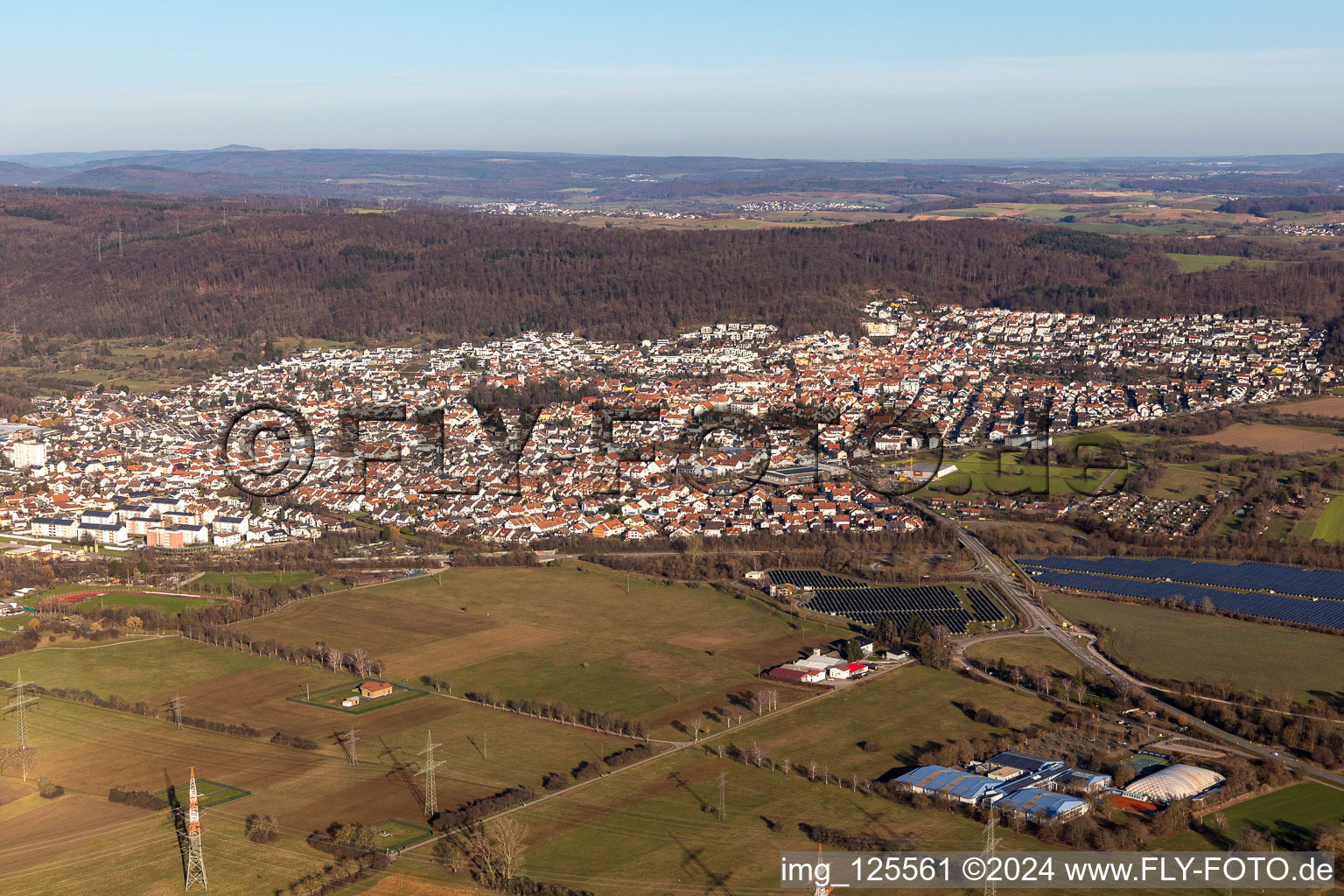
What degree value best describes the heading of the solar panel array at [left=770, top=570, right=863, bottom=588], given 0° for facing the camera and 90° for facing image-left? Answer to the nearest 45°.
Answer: approximately 315°

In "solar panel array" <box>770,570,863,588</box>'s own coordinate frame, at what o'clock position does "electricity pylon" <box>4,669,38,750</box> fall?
The electricity pylon is roughly at 3 o'clock from the solar panel array.

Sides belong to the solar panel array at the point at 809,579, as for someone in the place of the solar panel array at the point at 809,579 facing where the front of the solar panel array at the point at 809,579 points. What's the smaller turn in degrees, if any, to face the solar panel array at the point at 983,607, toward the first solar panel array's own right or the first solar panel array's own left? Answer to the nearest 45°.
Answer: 0° — it already faces it

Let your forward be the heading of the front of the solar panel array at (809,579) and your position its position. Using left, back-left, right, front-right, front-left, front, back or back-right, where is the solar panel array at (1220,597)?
front-left

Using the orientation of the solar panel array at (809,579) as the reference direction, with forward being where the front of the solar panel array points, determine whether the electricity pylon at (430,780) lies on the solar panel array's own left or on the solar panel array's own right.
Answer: on the solar panel array's own right

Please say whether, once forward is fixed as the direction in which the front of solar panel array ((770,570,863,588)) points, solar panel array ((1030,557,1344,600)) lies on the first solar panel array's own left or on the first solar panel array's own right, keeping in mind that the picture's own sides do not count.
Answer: on the first solar panel array's own left

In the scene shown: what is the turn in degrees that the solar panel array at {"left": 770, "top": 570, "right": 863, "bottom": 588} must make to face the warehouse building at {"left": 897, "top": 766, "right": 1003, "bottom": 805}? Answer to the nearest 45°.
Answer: approximately 45° to its right

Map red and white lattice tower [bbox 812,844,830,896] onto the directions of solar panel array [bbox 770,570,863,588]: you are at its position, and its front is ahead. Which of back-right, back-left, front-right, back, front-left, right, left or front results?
front-right

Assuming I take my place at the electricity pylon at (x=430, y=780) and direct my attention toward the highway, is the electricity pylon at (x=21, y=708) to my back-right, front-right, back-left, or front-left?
back-left
